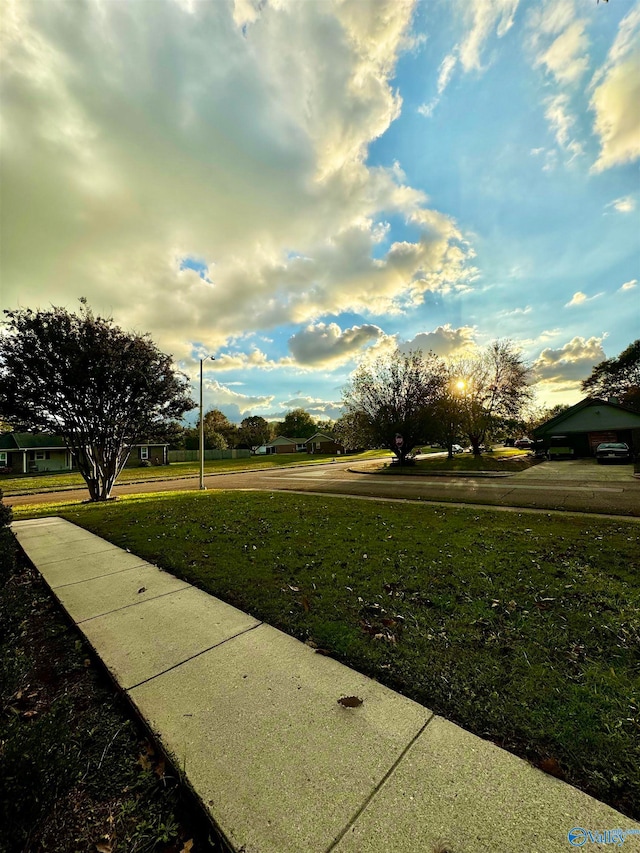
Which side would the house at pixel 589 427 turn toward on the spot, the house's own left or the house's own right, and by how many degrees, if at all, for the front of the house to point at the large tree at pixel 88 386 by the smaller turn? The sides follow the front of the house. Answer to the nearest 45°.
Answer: approximately 45° to the house's own right

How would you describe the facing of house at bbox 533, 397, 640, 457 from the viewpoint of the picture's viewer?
facing the viewer

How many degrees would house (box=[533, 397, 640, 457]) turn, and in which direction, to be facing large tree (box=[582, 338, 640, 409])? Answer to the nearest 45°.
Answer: approximately 180°

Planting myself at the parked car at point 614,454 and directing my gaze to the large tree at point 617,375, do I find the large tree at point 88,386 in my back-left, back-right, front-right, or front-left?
back-left

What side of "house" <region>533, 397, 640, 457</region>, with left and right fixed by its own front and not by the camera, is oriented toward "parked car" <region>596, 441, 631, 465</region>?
front

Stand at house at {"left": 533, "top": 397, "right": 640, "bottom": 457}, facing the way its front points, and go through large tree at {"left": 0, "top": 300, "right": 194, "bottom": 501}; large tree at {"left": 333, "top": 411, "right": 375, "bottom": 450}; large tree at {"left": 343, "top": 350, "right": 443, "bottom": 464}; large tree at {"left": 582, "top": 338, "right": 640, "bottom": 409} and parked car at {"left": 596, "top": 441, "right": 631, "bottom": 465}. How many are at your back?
1

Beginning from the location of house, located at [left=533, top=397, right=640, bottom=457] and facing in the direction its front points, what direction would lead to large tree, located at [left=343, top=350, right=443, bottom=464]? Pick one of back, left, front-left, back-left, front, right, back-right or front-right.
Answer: front-right

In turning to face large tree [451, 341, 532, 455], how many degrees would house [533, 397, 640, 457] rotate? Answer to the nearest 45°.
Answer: approximately 45° to its right

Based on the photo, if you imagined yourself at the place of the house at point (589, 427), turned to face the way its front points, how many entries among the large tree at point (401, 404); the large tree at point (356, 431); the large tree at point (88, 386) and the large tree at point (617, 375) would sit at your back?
1

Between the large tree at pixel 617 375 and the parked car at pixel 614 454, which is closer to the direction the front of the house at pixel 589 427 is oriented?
the parked car

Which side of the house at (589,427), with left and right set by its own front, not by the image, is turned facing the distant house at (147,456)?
right

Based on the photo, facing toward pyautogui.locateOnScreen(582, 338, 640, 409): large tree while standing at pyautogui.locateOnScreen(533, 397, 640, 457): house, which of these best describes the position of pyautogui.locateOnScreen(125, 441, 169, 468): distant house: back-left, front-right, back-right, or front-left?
back-left

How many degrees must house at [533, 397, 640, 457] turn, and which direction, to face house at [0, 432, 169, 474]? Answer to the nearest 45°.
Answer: approximately 45° to its right
